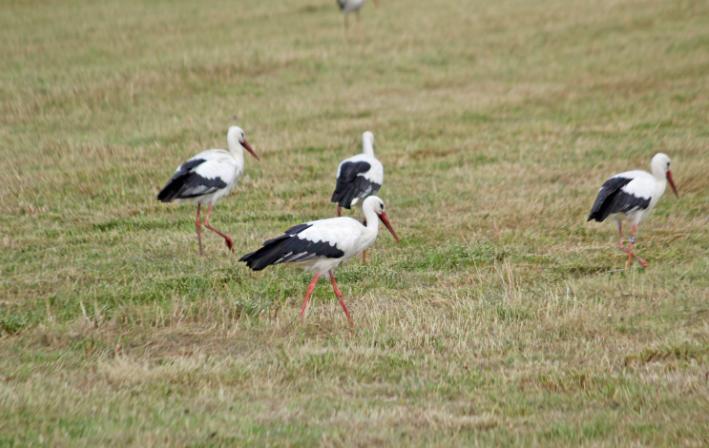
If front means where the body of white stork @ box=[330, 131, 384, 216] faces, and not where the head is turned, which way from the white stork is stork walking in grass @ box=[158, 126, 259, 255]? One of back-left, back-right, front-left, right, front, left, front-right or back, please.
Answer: back-left

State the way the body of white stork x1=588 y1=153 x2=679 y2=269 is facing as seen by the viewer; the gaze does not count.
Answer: to the viewer's right

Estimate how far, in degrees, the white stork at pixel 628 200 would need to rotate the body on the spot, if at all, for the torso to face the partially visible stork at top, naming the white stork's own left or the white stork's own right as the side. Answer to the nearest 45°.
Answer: approximately 135° to the white stork's own left

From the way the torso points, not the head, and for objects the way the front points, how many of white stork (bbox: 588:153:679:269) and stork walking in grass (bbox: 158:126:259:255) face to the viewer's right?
2

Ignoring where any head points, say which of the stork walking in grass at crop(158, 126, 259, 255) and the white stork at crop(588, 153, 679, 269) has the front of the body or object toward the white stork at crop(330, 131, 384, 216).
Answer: the stork walking in grass

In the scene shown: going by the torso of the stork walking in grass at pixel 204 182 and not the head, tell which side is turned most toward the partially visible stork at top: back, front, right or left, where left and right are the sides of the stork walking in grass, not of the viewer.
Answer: left

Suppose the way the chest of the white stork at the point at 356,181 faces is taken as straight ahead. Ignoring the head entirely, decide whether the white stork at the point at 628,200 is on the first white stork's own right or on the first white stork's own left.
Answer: on the first white stork's own right

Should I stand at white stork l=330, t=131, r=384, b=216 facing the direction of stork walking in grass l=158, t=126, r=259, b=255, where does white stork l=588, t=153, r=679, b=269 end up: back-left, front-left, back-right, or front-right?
back-left

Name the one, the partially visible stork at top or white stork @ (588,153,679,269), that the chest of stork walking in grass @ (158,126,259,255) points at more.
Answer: the white stork

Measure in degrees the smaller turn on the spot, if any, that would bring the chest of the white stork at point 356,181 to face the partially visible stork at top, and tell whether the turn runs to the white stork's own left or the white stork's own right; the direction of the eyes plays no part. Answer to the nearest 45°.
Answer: approximately 45° to the white stork's own left

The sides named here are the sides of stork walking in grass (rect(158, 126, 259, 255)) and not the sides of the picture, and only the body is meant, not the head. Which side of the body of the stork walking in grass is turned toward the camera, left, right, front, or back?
right

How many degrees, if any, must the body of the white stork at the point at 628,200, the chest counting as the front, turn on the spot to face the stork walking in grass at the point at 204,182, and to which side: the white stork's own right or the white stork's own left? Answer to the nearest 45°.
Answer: approximately 180°

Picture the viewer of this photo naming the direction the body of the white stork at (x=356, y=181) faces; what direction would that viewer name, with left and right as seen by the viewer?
facing away from the viewer and to the right of the viewer
